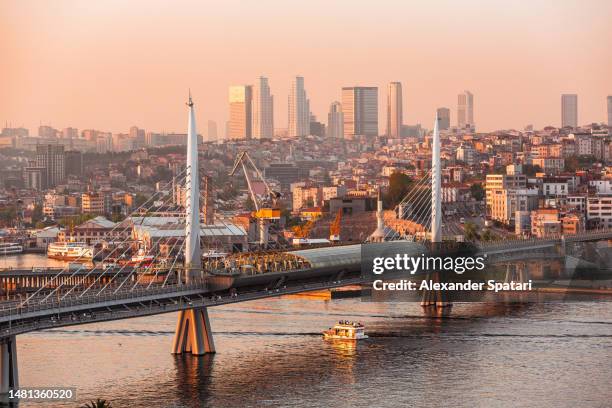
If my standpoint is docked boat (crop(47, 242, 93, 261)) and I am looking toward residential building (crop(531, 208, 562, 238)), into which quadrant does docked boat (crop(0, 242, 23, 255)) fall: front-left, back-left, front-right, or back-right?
back-left

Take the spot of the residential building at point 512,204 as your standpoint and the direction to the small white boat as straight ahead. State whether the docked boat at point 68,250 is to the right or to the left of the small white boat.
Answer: right

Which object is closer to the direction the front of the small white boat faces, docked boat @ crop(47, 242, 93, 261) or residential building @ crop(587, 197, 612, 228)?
the docked boat

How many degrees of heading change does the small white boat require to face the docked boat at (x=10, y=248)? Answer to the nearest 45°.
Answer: approximately 45° to its right

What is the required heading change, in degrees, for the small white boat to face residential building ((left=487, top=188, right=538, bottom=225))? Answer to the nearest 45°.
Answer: approximately 90° to its right

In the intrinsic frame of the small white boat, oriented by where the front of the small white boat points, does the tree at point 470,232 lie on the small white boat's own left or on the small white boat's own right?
on the small white boat's own right

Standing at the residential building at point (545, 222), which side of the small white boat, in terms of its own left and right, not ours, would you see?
right

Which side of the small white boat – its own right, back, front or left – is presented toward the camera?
left
